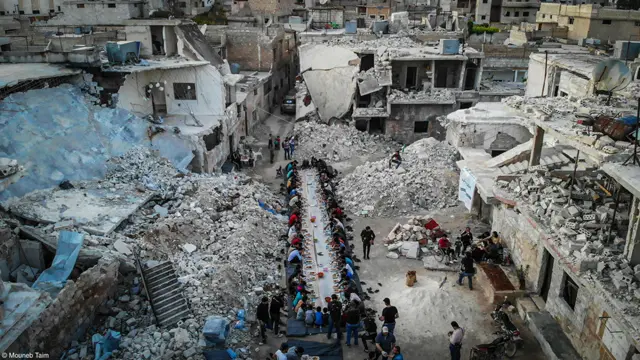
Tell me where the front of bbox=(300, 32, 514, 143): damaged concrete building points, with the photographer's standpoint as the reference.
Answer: facing the viewer

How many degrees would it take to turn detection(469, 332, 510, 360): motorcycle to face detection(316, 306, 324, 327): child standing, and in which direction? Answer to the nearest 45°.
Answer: approximately 135° to its left

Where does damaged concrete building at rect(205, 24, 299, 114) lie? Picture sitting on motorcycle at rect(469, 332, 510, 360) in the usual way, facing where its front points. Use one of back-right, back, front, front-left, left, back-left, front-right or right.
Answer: left

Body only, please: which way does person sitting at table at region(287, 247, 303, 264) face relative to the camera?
to the viewer's right

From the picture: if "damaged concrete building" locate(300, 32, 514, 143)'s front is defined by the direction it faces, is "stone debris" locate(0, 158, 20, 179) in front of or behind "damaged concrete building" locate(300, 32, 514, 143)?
in front

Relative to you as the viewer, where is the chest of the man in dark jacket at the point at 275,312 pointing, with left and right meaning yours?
facing to the right of the viewer

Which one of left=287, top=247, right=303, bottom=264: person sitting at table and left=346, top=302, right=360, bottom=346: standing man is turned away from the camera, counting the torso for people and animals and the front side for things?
the standing man

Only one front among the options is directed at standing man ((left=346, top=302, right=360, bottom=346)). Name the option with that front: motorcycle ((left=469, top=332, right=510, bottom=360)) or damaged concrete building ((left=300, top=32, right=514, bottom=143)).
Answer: the damaged concrete building

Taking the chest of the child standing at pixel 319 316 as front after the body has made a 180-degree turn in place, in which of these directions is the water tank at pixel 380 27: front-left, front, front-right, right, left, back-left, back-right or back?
back

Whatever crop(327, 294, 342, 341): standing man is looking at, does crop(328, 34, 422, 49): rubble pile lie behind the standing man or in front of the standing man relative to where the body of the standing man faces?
in front

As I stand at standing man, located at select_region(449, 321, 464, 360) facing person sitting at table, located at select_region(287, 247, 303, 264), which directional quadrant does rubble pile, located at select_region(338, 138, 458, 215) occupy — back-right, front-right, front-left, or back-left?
front-right

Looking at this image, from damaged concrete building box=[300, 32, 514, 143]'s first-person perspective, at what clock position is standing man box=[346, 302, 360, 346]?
The standing man is roughly at 12 o'clock from the damaged concrete building.

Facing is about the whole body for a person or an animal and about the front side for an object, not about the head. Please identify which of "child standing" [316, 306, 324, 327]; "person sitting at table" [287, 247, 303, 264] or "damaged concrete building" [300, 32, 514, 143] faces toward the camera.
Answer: the damaged concrete building
